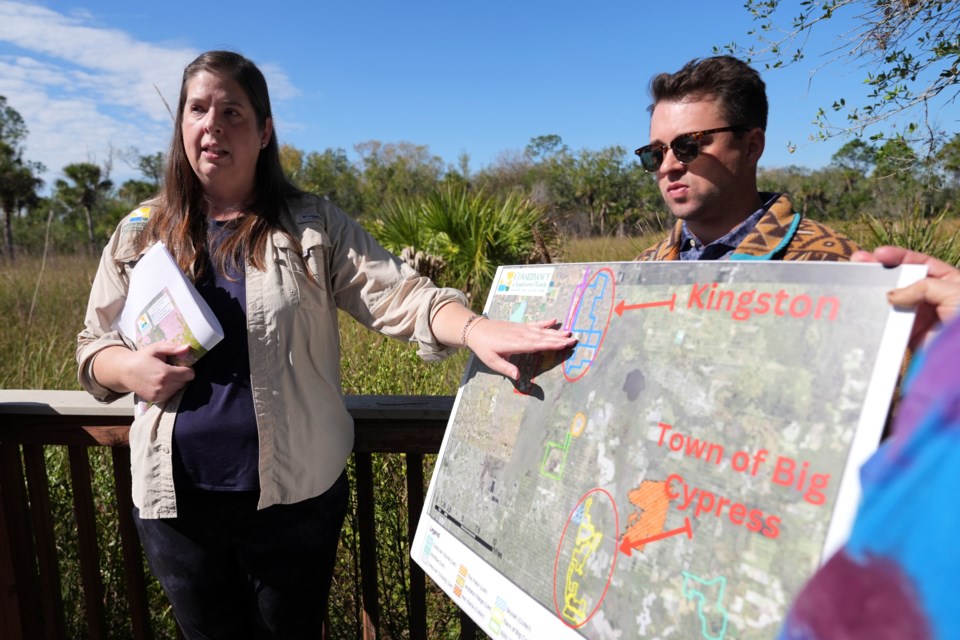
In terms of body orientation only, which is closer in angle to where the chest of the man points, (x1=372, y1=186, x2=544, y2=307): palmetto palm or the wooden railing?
the wooden railing

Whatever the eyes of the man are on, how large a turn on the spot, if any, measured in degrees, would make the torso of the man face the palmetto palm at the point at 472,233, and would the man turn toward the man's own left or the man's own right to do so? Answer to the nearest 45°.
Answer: approximately 90° to the man's own right

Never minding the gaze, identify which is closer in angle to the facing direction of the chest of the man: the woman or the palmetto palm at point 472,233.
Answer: the woman

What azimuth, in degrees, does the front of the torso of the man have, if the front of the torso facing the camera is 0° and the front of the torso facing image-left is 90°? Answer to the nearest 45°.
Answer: approximately 45°

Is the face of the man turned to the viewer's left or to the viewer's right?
to the viewer's left

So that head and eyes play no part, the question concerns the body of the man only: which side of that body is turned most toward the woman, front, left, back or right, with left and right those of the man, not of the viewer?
front
